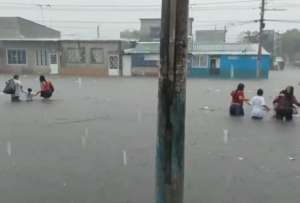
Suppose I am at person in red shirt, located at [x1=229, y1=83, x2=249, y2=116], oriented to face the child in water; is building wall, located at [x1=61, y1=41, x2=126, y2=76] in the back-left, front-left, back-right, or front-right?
front-right

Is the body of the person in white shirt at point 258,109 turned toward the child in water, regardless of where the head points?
no

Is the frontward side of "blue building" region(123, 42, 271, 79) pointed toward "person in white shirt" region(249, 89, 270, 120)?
yes

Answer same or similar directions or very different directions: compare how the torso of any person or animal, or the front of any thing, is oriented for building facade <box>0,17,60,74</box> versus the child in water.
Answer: very different directions

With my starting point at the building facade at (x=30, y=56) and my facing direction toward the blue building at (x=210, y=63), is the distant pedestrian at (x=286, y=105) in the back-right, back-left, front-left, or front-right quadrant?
front-right

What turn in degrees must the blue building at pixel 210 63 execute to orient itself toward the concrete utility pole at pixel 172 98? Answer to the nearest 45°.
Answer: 0° — it already faces it

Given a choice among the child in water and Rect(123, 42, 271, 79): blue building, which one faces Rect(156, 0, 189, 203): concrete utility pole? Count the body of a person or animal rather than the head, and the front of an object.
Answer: the blue building

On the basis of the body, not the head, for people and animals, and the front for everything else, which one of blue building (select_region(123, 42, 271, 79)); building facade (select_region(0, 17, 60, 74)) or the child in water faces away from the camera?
the child in water

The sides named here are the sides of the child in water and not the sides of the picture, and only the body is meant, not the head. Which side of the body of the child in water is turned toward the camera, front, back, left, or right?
back

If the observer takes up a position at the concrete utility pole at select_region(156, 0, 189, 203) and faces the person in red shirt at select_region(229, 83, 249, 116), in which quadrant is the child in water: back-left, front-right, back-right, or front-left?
front-left

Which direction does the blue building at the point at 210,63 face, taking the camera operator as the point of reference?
facing the viewer

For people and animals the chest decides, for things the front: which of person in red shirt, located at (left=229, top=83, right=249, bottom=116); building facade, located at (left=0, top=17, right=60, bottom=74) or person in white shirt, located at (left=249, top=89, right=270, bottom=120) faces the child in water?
the building facade
